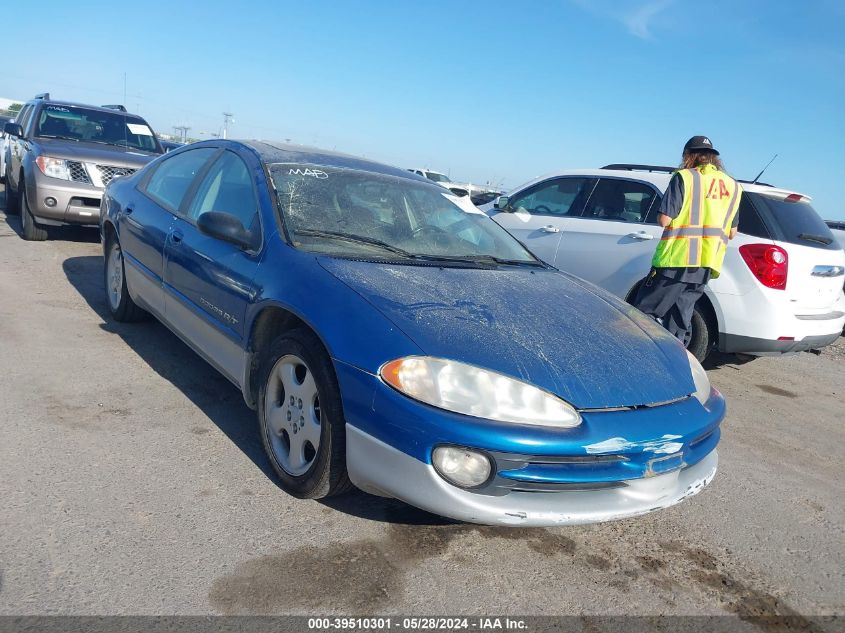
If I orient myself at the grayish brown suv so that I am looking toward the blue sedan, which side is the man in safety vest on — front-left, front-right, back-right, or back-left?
front-left

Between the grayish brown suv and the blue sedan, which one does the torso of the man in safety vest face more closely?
the grayish brown suv

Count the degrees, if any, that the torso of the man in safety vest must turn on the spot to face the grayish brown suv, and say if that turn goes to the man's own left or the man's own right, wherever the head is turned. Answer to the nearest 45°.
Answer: approximately 45° to the man's own left

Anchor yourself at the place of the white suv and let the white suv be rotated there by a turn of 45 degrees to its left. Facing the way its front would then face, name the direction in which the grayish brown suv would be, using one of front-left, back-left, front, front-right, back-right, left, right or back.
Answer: front

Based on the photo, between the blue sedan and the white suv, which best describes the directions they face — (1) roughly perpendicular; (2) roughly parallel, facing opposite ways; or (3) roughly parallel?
roughly parallel, facing opposite ways

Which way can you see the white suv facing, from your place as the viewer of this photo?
facing away from the viewer and to the left of the viewer

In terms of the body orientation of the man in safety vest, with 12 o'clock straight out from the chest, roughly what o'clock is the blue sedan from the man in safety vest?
The blue sedan is roughly at 8 o'clock from the man in safety vest.

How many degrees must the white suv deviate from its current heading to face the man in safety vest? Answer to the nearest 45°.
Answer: approximately 90° to its left

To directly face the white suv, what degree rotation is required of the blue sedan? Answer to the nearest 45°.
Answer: approximately 90° to its left

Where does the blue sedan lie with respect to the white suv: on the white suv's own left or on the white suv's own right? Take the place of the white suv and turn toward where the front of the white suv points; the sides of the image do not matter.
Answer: on the white suv's own left

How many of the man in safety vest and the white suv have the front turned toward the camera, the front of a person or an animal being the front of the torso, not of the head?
0

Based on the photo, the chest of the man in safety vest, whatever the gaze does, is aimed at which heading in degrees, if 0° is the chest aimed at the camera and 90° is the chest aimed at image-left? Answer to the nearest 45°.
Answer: approximately 135°
